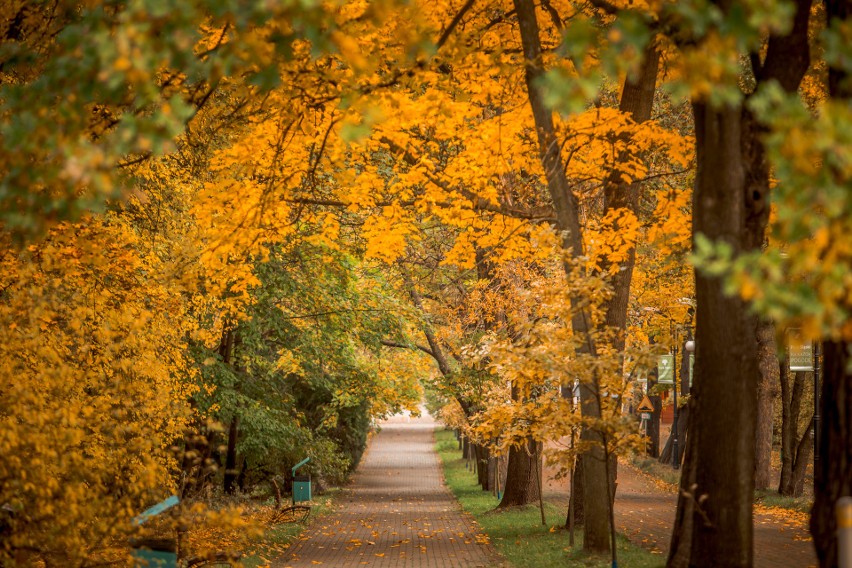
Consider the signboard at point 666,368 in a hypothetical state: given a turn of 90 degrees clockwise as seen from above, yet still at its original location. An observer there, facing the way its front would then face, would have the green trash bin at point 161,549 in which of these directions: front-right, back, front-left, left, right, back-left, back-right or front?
left

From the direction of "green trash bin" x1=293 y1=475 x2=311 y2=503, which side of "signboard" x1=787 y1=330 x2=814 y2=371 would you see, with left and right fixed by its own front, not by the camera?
right

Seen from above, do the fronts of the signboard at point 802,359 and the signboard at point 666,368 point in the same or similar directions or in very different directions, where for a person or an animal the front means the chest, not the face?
same or similar directions

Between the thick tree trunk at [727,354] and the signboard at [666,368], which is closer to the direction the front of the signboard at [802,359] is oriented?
the thick tree trunk

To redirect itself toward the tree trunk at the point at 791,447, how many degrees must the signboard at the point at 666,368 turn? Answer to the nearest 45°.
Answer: approximately 45° to its left

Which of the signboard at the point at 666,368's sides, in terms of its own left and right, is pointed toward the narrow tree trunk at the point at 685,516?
front

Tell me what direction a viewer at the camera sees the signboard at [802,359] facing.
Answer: facing the viewer

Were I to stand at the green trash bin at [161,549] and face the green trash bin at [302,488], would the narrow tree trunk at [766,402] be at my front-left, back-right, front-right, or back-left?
front-right

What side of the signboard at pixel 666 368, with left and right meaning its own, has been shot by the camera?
front

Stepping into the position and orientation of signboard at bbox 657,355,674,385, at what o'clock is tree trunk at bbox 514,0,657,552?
The tree trunk is roughly at 12 o'clock from the signboard.

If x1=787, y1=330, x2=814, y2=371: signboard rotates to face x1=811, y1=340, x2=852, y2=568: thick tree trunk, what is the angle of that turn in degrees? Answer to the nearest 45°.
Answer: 0° — it already faces it

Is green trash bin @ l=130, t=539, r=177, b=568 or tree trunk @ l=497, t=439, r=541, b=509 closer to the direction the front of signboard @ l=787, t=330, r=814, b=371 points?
the green trash bin

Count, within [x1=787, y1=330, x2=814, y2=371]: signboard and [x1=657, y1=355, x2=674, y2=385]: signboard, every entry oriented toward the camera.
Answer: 2
